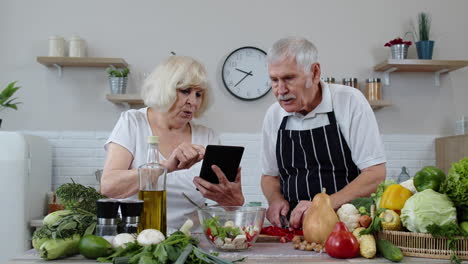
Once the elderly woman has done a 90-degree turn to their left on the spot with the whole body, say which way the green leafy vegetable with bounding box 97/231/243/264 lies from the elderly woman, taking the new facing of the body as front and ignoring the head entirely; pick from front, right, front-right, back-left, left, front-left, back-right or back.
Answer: back-right

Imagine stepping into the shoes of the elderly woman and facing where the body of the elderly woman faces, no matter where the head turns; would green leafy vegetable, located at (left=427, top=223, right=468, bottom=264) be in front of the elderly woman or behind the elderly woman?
in front

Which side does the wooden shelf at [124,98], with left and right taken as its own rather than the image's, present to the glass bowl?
front

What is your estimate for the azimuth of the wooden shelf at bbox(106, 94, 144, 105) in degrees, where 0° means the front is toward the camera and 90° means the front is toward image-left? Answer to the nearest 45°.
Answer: approximately 0°

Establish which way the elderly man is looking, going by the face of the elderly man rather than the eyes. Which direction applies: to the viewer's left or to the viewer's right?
to the viewer's left

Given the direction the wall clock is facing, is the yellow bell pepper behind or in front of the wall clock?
in front

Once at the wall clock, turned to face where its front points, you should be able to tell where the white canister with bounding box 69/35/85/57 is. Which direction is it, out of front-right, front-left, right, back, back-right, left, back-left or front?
right

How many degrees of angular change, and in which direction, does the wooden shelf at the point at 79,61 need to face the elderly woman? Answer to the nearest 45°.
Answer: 0° — it already faces them

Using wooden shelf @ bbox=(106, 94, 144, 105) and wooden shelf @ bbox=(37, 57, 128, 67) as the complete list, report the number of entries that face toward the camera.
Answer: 2

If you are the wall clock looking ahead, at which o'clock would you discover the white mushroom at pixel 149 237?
The white mushroom is roughly at 12 o'clock from the wall clock.
